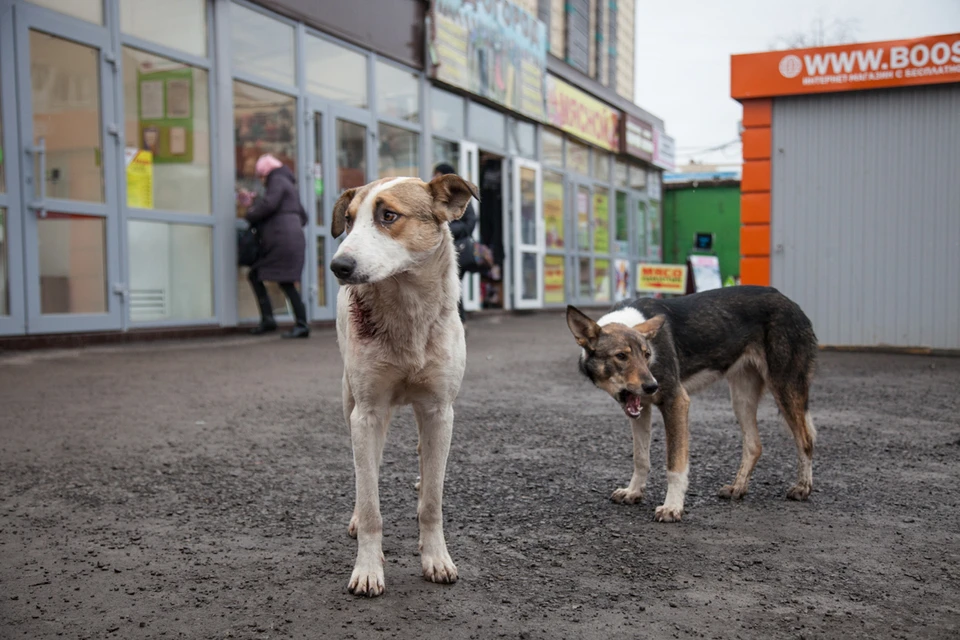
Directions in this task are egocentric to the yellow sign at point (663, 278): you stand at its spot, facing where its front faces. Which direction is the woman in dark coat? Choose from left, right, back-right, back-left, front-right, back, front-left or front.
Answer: front-right

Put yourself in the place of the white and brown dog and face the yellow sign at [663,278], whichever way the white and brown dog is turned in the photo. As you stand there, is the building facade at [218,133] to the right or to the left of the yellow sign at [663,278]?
left

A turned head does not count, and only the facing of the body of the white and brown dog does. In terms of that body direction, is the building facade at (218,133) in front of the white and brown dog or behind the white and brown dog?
behind

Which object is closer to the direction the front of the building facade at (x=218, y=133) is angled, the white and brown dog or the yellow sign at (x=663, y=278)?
the white and brown dog

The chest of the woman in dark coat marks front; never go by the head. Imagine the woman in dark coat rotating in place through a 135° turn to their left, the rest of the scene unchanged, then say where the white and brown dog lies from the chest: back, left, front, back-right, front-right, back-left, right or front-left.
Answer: front-right

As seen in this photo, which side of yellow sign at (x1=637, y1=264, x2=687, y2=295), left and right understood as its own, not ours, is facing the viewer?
front

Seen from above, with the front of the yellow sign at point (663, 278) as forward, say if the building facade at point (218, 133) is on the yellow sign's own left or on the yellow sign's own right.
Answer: on the yellow sign's own right

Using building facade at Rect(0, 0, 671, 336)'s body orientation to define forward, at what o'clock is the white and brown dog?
The white and brown dog is roughly at 1 o'clock from the building facade.

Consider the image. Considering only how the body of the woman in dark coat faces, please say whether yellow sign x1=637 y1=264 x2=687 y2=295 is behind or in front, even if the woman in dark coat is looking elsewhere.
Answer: behind

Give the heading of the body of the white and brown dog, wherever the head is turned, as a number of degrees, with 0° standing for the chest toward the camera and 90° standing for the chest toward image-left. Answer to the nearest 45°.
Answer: approximately 0°

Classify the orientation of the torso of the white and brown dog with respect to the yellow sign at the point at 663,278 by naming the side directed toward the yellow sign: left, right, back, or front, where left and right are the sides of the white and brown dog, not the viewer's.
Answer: back

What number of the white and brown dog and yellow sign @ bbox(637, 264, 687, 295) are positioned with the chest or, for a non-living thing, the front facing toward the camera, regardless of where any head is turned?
2

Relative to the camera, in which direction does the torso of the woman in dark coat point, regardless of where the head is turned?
to the viewer's left

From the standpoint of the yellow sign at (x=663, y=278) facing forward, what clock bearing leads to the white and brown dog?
The white and brown dog is roughly at 12 o'clock from the yellow sign.

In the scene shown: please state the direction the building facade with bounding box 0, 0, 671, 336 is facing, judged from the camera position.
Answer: facing the viewer and to the right of the viewer
